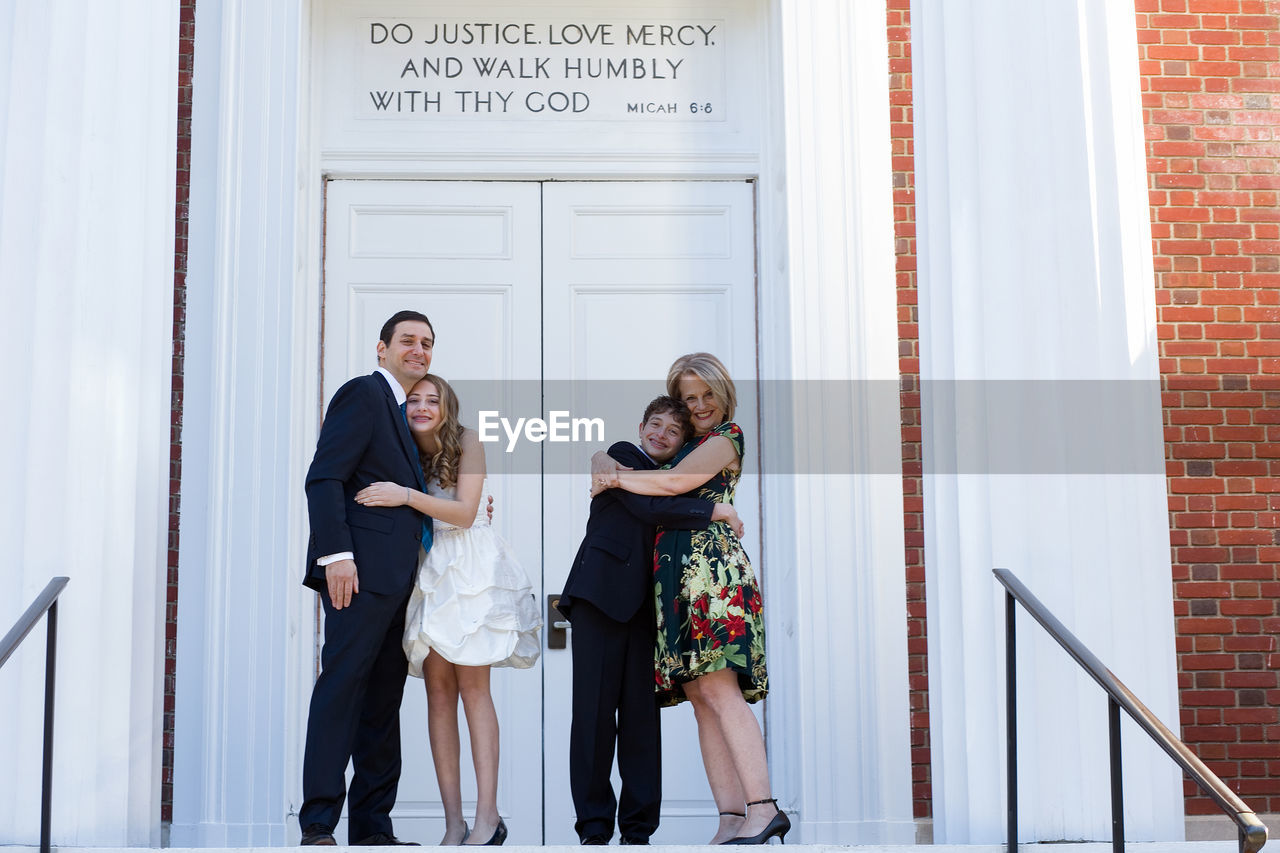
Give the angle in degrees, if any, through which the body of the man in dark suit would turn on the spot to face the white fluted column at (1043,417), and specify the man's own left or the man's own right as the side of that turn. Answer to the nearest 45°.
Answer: approximately 45° to the man's own left

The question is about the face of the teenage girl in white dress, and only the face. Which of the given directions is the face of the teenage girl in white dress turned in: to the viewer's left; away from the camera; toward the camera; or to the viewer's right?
toward the camera

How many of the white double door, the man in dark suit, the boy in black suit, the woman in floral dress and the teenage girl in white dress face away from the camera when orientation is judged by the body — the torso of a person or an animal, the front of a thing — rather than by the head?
0

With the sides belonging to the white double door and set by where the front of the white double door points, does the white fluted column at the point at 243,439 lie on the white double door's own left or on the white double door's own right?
on the white double door's own right

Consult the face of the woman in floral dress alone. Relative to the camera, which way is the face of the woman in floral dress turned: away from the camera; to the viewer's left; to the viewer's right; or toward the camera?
toward the camera

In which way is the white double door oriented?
toward the camera

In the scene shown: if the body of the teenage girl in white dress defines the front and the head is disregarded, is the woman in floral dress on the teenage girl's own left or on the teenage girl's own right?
on the teenage girl's own left

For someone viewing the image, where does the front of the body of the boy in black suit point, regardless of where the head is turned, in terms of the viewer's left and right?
facing the viewer and to the right of the viewer

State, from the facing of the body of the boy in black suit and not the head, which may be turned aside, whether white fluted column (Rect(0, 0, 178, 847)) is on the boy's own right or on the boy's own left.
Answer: on the boy's own right

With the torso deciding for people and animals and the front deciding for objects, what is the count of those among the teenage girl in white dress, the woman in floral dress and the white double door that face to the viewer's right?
0

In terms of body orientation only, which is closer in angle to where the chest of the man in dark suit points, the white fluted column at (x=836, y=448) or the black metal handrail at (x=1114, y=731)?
the black metal handrail

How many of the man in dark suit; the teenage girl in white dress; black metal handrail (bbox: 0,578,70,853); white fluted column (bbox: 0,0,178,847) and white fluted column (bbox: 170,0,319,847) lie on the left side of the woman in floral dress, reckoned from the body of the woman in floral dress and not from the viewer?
0

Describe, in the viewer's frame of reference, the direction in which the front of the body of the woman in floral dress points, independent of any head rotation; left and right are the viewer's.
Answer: facing the viewer and to the left of the viewer

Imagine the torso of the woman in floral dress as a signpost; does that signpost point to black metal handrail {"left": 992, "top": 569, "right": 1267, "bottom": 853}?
no
